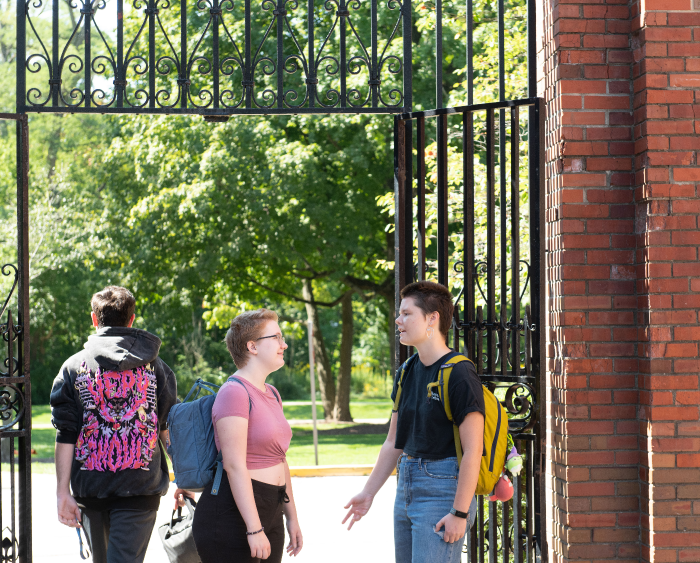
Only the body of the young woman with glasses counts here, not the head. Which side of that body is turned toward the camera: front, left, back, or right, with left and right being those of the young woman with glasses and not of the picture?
right

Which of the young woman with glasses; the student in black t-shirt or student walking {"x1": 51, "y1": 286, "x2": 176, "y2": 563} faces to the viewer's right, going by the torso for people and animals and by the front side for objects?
the young woman with glasses

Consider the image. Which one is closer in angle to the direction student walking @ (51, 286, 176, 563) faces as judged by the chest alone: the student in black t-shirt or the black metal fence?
the black metal fence

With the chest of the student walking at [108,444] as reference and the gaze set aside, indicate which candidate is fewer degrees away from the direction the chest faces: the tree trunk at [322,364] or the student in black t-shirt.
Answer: the tree trunk

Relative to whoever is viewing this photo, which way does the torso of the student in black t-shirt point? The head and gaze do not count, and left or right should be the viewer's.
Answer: facing the viewer and to the left of the viewer

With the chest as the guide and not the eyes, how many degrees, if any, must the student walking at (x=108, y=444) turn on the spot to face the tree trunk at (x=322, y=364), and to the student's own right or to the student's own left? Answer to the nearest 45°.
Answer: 0° — they already face it

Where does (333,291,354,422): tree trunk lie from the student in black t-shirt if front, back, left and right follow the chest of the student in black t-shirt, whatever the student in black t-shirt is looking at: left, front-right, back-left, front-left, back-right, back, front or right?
back-right

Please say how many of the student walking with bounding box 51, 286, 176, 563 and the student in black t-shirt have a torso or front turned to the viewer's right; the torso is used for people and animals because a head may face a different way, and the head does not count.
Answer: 0

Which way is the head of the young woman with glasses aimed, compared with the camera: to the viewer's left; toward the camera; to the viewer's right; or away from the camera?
to the viewer's right

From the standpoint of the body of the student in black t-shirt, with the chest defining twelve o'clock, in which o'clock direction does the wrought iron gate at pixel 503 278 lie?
The wrought iron gate is roughly at 5 o'clock from the student in black t-shirt.

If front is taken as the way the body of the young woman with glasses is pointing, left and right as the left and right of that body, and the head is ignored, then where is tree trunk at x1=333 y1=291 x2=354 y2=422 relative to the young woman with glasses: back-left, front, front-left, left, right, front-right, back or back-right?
left

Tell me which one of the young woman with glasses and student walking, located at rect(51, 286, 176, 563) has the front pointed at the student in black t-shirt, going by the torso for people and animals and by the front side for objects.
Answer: the young woman with glasses

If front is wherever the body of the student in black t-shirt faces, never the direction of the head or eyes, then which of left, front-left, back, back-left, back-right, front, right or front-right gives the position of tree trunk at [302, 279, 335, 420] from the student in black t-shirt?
back-right

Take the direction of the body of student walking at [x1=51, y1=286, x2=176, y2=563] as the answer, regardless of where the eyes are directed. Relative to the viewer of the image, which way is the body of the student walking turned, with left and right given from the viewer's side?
facing away from the viewer

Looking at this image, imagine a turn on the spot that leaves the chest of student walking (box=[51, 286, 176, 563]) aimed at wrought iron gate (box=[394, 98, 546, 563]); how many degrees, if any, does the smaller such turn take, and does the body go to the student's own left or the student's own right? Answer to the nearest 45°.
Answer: approximately 90° to the student's own right

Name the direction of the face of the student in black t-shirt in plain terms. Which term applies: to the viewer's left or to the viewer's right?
to the viewer's left

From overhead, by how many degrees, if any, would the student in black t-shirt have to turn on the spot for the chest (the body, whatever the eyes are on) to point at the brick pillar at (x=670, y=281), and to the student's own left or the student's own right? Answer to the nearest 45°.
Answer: approximately 180°

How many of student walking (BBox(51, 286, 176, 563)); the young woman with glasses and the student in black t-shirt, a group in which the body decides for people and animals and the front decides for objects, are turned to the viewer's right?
1
